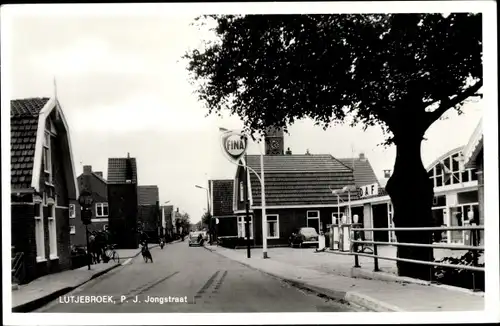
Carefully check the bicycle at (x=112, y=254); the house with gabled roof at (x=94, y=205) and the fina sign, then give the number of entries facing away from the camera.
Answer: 0

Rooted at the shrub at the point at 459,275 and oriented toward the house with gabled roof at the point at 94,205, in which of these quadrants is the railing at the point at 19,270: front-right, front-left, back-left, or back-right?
front-left

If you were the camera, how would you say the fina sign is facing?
facing the viewer

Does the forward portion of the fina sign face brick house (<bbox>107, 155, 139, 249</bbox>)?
no

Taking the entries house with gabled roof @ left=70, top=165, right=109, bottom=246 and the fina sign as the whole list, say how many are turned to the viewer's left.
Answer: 0

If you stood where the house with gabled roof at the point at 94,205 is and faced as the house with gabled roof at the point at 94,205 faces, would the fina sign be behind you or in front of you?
in front

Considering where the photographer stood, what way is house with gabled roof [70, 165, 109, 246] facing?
facing the viewer and to the right of the viewer

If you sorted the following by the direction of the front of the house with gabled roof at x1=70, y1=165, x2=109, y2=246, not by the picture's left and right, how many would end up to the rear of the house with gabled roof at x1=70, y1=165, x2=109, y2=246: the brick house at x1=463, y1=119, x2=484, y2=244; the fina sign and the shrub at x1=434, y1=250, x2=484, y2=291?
0
